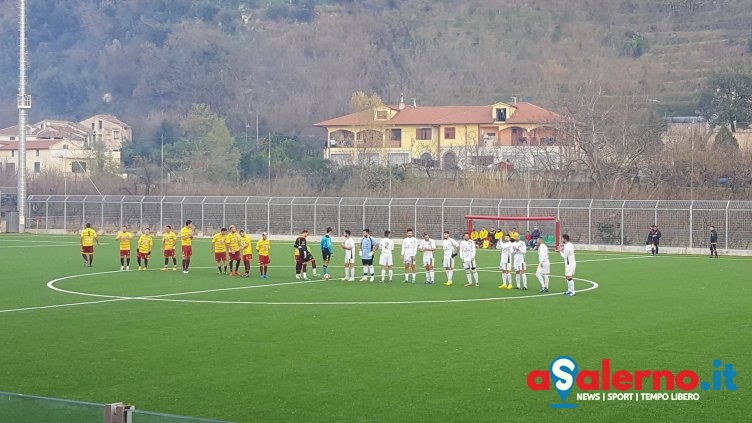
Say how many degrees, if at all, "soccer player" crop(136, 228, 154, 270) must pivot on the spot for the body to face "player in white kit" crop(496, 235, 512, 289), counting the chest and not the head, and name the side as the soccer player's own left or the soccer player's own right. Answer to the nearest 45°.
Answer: approximately 45° to the soccer player's own left

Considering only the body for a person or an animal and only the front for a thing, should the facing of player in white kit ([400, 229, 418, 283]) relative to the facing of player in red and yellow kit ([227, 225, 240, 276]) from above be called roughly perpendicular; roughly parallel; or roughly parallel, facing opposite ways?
roughly parallel

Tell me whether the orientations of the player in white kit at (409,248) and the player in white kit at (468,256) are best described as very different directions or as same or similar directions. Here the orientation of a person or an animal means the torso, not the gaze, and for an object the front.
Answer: same or similar directions

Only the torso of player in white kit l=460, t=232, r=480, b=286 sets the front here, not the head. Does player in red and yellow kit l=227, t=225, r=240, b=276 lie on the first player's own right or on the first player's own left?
on the first player's own right

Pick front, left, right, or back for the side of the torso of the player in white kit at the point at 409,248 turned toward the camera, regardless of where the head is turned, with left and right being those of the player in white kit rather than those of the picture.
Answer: front

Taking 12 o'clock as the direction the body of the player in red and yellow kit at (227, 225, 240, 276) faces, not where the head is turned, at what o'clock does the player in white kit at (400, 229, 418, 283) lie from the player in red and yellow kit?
The player in white kit is roughly at 10 o'clock from the player in red and yellow kit.

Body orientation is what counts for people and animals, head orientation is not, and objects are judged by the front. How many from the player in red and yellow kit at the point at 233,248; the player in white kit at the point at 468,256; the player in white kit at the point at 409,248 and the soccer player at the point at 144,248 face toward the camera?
4

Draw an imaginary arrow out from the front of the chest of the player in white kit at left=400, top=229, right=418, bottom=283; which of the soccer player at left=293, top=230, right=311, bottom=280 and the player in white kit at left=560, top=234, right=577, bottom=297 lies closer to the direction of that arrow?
the player in white kit

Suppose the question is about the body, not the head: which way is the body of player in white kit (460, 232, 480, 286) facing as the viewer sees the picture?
toward the camera
